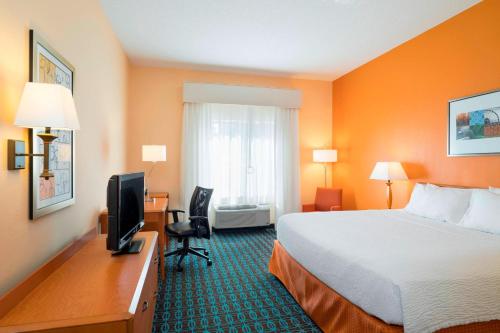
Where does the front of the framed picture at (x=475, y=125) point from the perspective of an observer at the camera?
facing the viewer and to the left of the viewer

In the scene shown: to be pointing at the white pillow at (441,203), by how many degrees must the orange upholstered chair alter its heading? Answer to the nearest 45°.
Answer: approximately 90° to its left

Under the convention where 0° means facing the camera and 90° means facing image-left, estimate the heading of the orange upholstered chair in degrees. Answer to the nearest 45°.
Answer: approximately 45°

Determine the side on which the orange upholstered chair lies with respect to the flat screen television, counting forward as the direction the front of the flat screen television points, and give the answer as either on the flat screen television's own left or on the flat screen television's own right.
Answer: on the flat screen television's own left

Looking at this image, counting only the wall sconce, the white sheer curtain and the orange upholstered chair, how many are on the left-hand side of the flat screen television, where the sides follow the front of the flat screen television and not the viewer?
2

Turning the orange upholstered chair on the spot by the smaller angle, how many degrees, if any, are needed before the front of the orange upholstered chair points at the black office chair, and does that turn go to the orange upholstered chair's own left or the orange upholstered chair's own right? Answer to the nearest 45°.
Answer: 0° — it already faces it

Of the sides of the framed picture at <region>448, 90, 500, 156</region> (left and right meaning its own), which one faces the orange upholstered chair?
right

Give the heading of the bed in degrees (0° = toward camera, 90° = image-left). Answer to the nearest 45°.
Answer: approximately 45°

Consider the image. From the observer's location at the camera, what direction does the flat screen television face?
facing the viewer and to the right of the viewer

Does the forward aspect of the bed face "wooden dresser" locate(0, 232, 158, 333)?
yes

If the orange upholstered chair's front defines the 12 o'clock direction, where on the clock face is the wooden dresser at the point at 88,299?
The wooden dresser is roughly at 11 o'clock from the orange upholstered chair.

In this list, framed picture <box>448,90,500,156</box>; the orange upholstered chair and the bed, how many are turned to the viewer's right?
0

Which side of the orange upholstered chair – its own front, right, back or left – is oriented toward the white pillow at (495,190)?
left

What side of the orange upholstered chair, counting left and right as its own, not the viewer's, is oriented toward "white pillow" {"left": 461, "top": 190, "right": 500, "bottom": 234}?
left

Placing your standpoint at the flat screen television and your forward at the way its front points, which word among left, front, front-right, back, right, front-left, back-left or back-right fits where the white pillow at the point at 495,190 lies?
front-left

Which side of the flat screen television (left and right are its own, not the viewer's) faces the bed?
front
